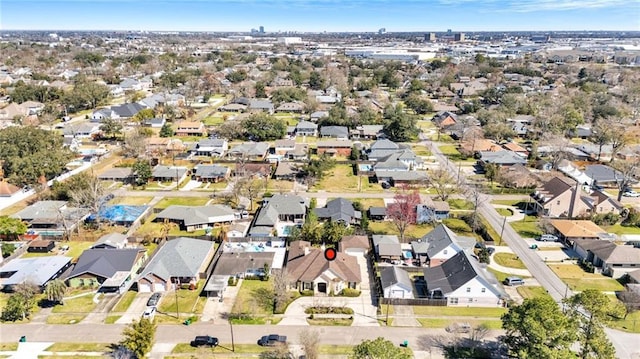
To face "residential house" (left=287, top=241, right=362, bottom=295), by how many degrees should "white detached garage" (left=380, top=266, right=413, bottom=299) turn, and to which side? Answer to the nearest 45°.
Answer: approximately 90° to its right

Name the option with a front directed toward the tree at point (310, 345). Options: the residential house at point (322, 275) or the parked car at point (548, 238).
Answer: the residential house

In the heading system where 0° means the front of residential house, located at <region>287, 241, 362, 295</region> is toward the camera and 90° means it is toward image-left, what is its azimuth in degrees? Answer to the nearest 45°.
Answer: approximately 0°

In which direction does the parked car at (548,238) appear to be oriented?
to the viewer's right

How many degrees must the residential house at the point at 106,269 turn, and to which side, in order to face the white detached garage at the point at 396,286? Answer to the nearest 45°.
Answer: approximately 45° to its left

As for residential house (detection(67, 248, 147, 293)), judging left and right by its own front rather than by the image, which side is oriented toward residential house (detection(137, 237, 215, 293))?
left

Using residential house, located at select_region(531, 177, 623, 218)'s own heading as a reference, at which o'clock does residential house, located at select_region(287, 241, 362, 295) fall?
residential house, located at select_region(287, 241, 362, 295) is roughly at 10 o'clock from residential house, located at select_region(531, 177, 623, 218).

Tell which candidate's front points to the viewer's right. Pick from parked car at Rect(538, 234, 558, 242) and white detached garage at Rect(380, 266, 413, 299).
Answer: the parked car

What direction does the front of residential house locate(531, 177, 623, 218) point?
to the viewer's left

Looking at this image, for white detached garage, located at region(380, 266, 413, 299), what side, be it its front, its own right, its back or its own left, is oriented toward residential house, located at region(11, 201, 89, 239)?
right
